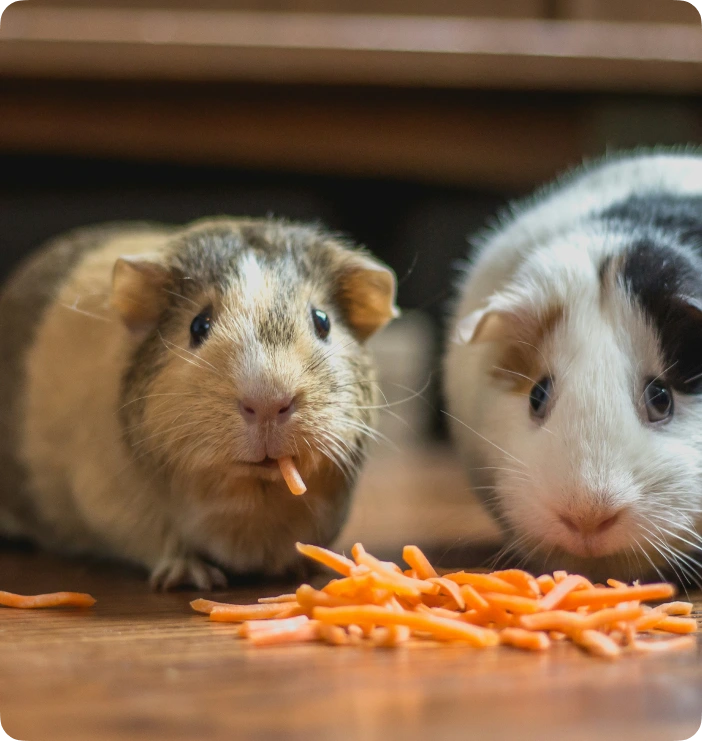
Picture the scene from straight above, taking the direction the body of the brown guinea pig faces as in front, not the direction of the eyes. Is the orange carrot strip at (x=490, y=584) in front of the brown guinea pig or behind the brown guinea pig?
in front

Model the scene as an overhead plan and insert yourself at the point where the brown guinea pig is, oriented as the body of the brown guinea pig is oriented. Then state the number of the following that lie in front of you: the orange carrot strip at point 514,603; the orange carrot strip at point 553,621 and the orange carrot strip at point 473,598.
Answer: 3

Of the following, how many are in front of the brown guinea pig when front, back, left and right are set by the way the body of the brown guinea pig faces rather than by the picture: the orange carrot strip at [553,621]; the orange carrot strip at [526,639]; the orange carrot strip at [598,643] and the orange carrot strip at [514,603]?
4

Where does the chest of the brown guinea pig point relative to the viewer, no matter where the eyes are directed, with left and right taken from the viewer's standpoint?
facing the viewer and to the right of the viewer

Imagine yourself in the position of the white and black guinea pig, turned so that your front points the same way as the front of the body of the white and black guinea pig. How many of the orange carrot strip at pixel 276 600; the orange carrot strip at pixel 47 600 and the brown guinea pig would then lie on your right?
3

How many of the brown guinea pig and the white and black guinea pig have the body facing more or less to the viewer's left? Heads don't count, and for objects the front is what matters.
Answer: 0
